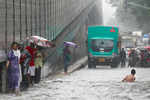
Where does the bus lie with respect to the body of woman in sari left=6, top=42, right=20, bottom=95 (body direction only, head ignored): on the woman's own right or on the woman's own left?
on the woman's own left

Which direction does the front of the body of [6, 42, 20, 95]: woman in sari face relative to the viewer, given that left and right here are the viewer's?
facing the viewer and to the right of the viewer

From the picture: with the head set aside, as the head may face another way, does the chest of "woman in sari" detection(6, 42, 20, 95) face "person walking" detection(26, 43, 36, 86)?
no

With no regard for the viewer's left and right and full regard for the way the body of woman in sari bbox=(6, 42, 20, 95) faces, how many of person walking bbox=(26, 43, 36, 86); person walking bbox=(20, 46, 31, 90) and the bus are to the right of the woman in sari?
0

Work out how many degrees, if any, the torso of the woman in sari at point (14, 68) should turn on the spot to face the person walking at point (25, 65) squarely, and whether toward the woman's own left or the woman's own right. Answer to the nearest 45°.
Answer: approximately 135° to the woman's own left
